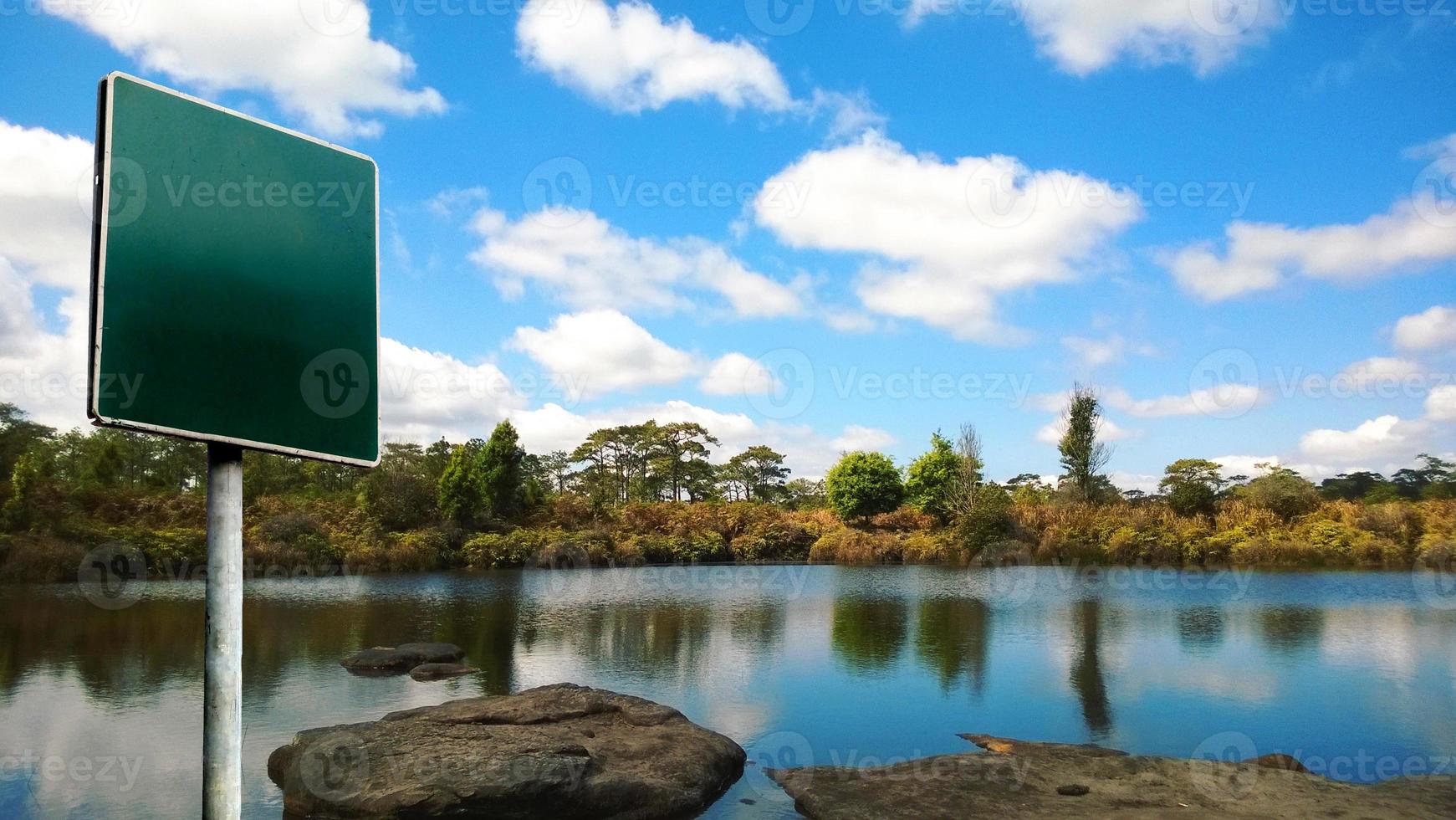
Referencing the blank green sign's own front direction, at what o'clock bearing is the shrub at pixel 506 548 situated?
The shrub is roughly at 8 o'clock from the blank green sign.

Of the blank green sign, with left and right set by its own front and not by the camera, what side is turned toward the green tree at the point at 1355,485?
left

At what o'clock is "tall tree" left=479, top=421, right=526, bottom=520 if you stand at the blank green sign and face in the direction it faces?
The tall tree is roughly at 8 o'clock from the blank green sign.

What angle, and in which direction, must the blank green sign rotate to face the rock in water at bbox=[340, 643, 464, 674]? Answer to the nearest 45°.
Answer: approximately 135° to its left

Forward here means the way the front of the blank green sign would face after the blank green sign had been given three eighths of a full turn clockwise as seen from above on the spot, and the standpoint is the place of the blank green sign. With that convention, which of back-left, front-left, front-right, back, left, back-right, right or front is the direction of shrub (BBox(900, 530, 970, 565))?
back-right

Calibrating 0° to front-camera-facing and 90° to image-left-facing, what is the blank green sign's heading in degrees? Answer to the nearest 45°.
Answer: approximately 315°

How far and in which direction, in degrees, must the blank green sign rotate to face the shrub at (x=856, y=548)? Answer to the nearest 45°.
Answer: approximately 90° to its left

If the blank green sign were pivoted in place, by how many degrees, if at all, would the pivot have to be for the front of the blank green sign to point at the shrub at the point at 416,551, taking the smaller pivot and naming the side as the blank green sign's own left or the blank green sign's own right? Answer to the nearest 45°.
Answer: approximately 135° to the blank green sign's own left

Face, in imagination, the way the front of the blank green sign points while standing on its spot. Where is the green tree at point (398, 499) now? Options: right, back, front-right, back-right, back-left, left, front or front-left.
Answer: back-left

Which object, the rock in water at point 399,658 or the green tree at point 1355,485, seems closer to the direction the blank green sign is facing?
the green tree
